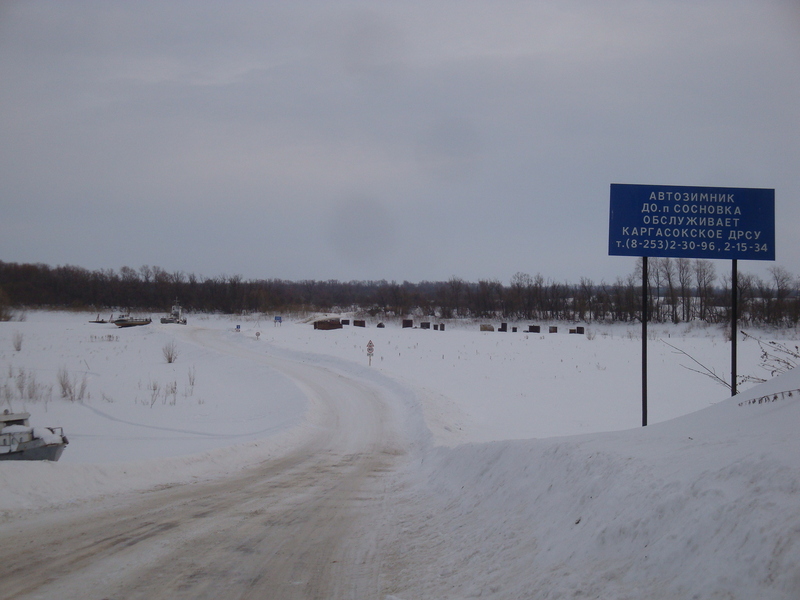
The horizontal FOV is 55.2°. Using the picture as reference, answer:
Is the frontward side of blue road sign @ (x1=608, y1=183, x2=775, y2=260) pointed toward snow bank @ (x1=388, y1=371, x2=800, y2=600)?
yes

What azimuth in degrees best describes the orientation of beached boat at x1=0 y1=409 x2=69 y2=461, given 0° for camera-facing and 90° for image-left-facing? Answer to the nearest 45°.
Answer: approximately 270°

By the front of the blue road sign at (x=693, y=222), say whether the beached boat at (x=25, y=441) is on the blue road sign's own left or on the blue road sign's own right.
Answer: on the blue road sign's own right

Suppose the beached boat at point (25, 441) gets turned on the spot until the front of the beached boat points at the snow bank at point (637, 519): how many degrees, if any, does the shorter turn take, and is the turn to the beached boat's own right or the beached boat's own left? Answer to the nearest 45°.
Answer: approximately 45° to the beached boat's own right

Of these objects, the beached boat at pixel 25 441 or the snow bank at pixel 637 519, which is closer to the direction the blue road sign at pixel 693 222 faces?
the snow bank

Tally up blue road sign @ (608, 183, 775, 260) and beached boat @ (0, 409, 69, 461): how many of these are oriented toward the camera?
1

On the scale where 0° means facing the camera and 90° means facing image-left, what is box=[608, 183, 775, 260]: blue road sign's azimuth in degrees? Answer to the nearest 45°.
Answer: approximately 0°

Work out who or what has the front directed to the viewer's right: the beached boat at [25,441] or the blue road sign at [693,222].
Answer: the beached boat

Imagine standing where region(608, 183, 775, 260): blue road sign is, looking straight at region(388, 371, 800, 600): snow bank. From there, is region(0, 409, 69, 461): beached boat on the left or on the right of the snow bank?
right

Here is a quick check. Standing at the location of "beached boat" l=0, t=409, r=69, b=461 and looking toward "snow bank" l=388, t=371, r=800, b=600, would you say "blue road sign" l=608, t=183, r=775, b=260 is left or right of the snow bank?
left
